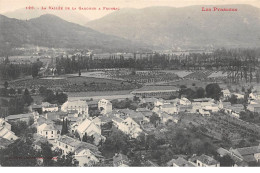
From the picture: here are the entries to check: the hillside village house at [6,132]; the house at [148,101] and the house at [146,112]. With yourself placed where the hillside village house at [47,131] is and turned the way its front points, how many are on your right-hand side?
1

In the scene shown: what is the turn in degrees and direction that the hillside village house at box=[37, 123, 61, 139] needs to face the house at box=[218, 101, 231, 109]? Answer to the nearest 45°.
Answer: approximately 90° to its left

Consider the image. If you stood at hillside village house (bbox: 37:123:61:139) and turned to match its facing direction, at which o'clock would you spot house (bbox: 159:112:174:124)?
The house is roughly at 9 o'clock from the hillside village house.

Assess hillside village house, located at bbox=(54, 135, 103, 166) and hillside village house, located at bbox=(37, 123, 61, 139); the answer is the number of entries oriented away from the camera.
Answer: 0

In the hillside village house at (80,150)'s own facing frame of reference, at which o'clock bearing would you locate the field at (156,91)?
The field is roughly at 6 o'clock from the hillside village house.

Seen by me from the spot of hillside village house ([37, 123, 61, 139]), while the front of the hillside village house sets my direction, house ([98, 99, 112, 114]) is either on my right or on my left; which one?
on my left

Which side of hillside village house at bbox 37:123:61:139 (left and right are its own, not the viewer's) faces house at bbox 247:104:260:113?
left

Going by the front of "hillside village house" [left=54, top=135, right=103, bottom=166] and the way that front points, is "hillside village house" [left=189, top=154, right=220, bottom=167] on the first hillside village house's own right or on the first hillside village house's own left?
on the first hillside village house's own left
